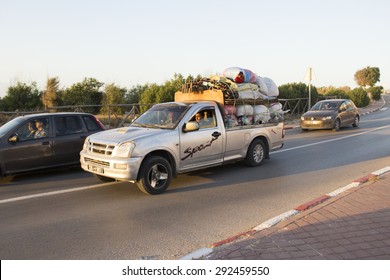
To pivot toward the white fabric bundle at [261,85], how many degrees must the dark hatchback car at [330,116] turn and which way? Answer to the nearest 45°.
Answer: approximately 45° to its left

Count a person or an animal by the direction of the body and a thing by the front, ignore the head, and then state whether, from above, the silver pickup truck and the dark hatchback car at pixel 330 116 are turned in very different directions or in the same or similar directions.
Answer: same or similar directions

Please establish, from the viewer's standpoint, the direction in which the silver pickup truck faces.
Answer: facing the viewer and to the left of the viewer

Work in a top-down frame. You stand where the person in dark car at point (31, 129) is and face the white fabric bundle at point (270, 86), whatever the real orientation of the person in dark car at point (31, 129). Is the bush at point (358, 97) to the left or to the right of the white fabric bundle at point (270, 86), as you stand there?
left

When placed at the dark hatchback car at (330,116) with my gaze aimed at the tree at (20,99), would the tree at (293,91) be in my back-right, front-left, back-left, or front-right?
front-right

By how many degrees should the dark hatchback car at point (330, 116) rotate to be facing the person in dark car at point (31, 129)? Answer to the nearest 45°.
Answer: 0° — it already faces them

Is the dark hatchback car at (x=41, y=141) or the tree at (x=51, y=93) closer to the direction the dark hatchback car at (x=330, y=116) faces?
the dark hatchback car

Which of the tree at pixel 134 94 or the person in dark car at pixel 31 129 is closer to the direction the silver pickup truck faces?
the person in dark car

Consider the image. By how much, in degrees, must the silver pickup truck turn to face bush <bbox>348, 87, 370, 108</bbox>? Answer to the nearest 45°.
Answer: approximately 180°

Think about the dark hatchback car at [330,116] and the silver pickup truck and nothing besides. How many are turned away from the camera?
0

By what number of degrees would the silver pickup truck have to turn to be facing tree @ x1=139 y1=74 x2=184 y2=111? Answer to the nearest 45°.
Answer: approximately 135° to its right

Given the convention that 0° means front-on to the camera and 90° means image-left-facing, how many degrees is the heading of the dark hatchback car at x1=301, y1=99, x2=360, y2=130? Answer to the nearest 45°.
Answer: approximately 45°

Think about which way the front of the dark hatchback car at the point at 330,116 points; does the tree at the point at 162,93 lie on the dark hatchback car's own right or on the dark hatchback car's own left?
on the dark hatchback car's own right
